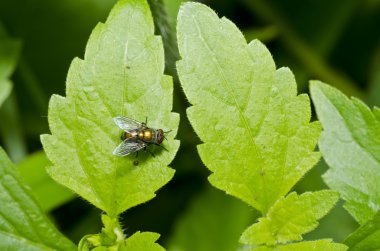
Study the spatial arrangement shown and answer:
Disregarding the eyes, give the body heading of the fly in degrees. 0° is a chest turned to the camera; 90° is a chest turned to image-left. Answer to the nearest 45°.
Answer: approximately 270°
